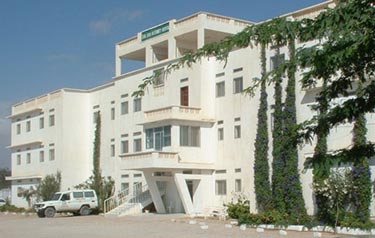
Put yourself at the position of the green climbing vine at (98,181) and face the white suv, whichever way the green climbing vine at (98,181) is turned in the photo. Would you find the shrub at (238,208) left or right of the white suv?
left

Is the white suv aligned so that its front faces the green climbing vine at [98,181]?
no

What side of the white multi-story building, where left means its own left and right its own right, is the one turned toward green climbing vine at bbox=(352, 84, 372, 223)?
left

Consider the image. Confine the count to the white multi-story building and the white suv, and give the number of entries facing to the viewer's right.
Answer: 0

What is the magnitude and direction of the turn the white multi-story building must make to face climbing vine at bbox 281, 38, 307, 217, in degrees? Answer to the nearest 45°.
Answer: approximately 90° to its left

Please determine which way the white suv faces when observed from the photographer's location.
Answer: facing the viewer and to the left of the viewer
